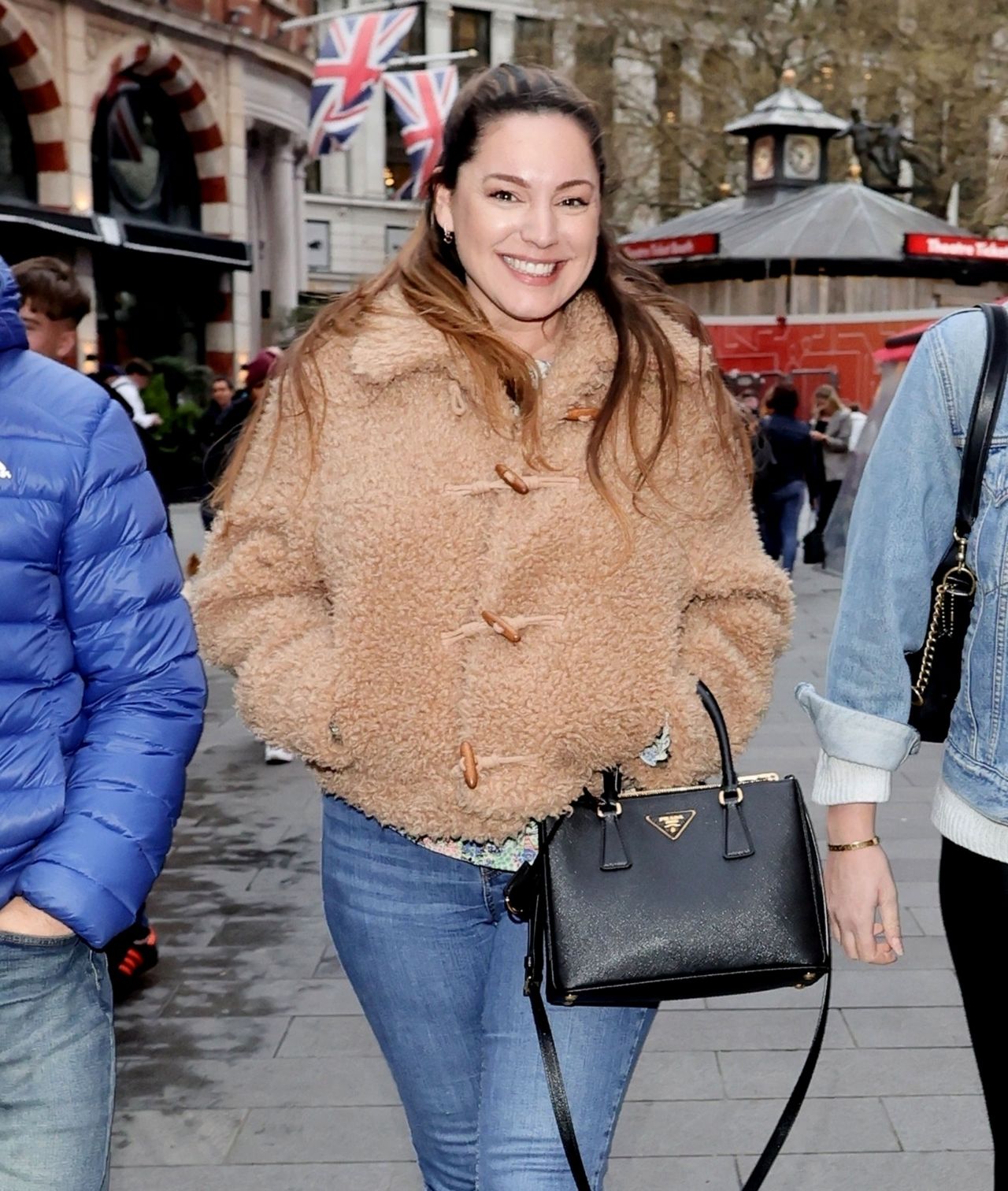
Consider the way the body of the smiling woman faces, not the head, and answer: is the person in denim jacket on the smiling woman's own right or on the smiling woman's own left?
on the smiling woman's own left

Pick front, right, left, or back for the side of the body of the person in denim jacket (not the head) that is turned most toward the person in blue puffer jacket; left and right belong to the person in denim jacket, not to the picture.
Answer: right

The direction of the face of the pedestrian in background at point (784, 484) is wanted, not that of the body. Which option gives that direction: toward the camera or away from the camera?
away from the camera

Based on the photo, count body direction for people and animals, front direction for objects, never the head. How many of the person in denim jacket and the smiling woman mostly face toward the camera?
2

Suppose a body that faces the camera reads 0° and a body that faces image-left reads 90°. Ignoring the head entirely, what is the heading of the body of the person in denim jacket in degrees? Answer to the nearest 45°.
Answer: approximately 0°

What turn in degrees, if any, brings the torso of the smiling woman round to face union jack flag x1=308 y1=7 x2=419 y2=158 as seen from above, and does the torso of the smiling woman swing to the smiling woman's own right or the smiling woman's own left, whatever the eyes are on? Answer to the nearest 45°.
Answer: approximately 180°

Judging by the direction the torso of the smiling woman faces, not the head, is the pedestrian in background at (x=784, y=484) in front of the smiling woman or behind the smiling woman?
behind

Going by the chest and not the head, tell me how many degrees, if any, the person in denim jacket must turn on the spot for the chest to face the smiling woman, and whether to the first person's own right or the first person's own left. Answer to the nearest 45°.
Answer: approximately 90° to the first person's own right

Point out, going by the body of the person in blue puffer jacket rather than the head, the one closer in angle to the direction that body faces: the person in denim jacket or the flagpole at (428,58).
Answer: the person in denim jacket
